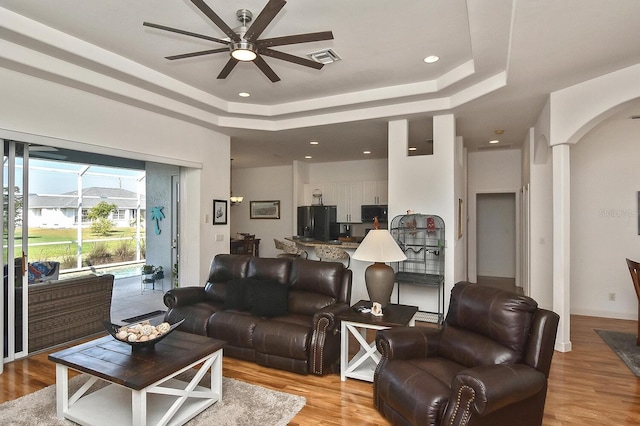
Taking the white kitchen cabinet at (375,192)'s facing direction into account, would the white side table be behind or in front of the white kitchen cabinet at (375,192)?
in front

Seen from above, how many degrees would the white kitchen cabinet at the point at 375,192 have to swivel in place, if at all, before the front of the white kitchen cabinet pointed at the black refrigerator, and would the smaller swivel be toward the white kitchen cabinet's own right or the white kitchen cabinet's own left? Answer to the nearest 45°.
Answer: approximately 90° to the white kitchen cabinet's own right

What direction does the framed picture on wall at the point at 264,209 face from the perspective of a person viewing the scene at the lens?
facing the viewer

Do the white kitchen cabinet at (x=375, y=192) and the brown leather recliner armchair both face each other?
no

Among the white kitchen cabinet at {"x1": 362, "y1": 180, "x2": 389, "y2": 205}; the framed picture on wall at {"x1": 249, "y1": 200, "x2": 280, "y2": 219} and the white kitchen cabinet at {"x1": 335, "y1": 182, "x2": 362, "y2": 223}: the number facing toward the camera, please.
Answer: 3

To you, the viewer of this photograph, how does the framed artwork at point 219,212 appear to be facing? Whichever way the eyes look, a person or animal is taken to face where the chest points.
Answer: facing the viewer and to the right of the viewer

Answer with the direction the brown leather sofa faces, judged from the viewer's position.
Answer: facing the viewer and to the left of the viewer

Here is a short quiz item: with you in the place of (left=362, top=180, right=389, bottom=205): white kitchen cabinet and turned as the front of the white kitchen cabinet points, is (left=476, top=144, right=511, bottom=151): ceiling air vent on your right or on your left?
on your left

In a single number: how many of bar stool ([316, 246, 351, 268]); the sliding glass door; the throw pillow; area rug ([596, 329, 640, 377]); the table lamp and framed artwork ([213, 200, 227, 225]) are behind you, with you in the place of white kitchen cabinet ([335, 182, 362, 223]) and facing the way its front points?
0

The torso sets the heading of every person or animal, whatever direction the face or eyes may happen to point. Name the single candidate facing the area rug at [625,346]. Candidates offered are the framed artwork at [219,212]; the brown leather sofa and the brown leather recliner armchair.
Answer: the framed artwork

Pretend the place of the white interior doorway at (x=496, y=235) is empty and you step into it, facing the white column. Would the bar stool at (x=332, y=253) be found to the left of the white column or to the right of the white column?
right

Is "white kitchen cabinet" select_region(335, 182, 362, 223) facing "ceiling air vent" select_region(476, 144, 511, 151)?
no

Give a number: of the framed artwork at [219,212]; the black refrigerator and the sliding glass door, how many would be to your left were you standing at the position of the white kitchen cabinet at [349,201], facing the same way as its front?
0

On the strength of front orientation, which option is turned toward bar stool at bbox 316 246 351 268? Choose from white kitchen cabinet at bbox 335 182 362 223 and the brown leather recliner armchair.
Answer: the white kitchen cabinet

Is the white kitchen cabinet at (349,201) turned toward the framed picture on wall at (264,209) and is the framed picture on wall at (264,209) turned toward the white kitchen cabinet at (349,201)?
no

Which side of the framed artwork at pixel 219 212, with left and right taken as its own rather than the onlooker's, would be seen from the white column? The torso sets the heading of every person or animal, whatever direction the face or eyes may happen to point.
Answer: front

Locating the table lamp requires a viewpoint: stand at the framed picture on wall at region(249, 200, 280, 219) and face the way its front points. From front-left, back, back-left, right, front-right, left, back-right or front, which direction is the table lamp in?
front

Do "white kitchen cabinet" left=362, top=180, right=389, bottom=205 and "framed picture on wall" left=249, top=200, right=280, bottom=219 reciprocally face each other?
no

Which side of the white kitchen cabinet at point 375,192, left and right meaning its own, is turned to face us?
front

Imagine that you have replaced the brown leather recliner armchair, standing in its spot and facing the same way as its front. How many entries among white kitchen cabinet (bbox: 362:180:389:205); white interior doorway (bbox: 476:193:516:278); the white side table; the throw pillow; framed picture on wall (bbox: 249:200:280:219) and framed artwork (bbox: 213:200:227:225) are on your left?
0
